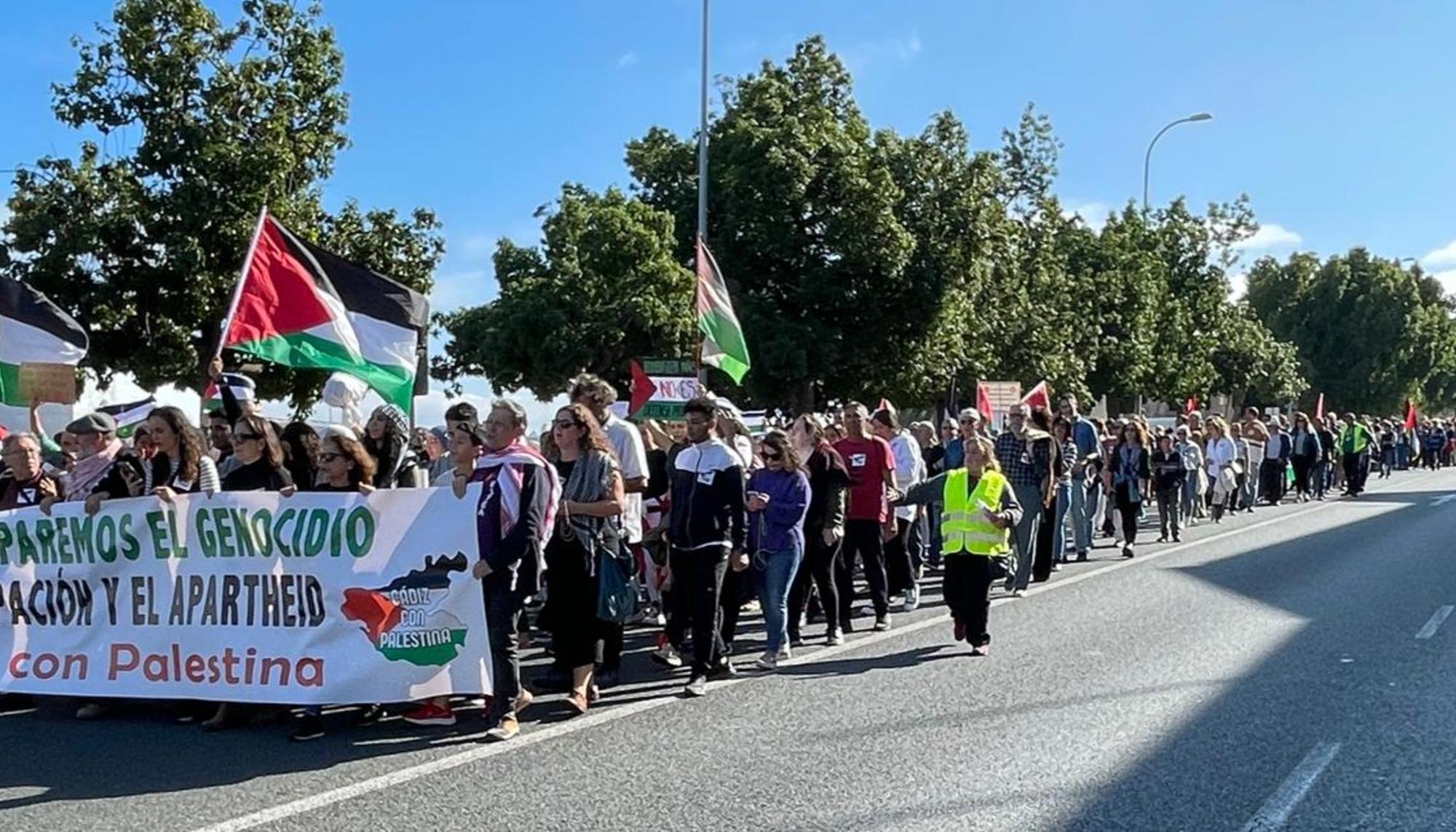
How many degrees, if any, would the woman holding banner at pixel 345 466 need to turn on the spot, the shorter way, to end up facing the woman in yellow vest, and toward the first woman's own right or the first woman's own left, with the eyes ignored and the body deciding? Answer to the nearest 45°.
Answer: approximately 135° to the first woman's own left

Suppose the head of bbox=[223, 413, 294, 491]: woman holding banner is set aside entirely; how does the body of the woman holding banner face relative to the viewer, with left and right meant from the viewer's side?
facing the viewer and to the left of the viewer

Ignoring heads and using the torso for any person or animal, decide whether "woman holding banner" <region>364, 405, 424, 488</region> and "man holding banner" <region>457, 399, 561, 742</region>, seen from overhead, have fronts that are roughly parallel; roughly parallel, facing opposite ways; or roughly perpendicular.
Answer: roughly parallel

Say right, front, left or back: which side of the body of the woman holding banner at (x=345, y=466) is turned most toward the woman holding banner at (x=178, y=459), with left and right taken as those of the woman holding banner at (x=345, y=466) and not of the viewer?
right

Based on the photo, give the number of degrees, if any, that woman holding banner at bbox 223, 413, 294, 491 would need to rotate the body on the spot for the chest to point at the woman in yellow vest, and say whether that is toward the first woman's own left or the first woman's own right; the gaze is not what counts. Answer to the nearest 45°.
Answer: approximately 135° to the first woman's own left

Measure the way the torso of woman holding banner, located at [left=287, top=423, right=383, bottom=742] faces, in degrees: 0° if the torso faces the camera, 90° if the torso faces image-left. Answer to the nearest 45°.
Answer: approximately 45°

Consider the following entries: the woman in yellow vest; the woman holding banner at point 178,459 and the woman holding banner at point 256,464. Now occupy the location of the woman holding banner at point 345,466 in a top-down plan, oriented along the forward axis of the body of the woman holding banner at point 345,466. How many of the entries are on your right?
2

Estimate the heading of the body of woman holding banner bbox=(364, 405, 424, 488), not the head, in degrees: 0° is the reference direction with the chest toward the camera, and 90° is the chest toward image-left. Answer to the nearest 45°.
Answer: approximately 45°

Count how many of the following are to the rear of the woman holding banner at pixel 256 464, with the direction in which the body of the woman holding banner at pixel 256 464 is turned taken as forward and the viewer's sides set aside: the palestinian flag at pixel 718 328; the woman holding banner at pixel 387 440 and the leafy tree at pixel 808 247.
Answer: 3

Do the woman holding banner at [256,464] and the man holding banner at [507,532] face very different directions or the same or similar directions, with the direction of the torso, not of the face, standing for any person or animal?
same or similar directions

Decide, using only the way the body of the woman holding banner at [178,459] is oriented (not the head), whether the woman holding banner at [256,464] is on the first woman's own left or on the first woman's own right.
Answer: on the first woman's own left

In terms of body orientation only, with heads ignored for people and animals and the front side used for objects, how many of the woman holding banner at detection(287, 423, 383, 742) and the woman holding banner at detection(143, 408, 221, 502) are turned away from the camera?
0

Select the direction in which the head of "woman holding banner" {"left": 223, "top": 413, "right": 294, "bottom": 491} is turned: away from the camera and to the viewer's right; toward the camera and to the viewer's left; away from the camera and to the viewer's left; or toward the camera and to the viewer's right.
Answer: toward the camera and to the viewer's left
